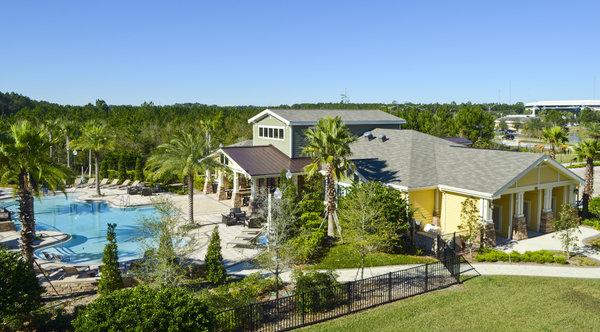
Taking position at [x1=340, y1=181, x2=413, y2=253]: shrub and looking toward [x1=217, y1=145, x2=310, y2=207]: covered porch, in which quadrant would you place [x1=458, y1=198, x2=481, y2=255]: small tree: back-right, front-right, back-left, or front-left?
back-right

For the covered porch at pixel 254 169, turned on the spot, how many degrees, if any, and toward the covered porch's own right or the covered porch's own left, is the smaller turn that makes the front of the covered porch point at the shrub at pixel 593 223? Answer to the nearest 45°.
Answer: approximately 135° to the covered porch's own left

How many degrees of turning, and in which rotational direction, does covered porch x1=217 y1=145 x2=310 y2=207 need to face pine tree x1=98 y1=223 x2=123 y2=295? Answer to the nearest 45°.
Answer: approximately 45° to its left

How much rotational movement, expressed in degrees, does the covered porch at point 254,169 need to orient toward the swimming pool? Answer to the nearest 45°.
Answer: approximately 45° to its right

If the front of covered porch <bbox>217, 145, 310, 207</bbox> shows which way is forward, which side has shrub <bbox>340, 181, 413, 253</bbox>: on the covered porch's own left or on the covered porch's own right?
on the covered porch's own left

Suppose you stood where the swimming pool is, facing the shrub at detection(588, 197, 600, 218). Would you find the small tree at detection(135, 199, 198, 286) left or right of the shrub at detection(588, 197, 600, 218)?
right

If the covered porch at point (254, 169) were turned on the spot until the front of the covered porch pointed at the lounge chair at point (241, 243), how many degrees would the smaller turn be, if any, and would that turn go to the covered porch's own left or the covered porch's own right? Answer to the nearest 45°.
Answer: approximately 45° to the covered porch's own left

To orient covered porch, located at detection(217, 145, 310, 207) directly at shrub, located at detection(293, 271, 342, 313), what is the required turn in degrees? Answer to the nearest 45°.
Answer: approximately 45° to its left

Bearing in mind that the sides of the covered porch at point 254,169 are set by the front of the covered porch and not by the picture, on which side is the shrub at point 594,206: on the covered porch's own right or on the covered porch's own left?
on the covered porch's own left

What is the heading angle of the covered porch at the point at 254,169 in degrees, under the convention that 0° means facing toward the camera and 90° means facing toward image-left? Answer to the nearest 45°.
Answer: approximately 45°

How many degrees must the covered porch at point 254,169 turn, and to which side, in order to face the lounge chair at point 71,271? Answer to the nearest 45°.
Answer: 0° — it already faces it

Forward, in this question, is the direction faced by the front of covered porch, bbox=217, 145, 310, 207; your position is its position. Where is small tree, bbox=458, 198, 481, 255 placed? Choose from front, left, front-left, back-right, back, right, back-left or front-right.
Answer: left

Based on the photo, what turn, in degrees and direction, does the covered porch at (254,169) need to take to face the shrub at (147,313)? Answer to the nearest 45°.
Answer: approximately 45° to its left

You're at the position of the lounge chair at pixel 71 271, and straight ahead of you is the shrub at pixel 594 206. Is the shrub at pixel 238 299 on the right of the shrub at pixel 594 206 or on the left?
right
